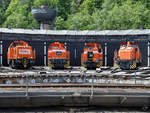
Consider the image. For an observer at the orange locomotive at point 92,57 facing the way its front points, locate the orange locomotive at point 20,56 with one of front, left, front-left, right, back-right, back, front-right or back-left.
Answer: right

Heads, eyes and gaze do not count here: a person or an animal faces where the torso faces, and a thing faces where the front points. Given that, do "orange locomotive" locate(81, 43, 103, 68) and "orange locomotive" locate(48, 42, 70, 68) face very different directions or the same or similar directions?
same or similar directions

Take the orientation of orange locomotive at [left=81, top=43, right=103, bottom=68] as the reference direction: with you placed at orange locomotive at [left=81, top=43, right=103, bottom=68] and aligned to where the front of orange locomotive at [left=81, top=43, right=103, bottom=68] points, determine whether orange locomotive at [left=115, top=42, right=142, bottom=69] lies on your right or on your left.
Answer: on your left

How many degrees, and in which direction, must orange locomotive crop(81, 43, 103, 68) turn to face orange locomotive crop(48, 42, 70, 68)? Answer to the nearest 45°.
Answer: approximately 90° to its right

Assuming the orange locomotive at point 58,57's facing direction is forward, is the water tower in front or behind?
behind

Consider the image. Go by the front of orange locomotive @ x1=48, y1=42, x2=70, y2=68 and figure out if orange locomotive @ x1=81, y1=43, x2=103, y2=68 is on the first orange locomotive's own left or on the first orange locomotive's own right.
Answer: on the first orange locomotive's own left

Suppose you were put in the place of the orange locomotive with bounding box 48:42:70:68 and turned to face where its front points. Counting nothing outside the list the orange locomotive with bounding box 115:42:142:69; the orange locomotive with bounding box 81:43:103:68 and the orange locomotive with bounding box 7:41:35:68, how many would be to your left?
2

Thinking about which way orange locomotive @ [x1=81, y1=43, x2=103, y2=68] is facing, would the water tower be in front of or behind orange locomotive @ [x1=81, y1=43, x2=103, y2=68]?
behind

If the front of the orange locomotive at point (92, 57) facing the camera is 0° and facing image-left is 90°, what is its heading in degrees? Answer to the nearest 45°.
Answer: approximately 0°

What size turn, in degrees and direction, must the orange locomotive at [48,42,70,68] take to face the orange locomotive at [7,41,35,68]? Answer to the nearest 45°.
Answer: approximately 90° to its right

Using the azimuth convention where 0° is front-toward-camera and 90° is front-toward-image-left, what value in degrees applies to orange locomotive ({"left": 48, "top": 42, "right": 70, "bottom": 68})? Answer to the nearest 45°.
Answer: approximately 0°

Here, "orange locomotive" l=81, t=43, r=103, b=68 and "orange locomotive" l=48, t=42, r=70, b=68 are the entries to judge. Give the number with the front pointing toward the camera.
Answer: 2

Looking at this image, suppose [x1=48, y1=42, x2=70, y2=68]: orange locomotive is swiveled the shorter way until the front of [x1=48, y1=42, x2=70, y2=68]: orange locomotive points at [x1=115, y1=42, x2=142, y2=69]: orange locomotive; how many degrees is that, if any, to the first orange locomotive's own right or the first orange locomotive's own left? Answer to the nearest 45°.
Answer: approximately 90° to the first orange locomotive's own left
